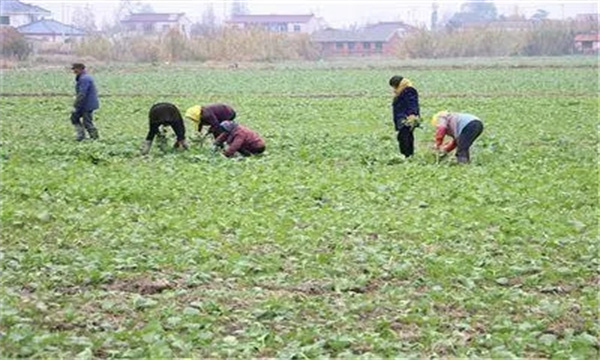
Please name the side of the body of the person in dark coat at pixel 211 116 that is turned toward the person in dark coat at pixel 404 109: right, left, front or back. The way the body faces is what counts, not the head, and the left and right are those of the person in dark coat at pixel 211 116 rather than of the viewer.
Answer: back

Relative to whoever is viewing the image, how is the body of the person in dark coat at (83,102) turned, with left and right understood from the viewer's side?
facing to the left of the viewer

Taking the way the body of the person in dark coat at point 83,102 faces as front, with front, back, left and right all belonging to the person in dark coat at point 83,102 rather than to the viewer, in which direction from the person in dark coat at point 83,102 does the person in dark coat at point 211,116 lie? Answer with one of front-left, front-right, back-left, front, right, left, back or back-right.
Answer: back-left

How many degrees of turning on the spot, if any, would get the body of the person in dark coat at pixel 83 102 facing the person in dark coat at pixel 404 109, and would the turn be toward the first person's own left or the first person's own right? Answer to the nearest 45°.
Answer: approximately 135° to the first person's own left

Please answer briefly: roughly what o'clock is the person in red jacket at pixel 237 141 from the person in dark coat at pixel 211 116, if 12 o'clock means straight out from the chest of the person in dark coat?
The person in red jacket is roughly at 7 o'clock from the person in dark coat.

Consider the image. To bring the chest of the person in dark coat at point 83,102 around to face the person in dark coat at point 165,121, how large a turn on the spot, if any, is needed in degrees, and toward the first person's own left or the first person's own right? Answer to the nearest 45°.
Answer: approximately 135° to the first person's own left

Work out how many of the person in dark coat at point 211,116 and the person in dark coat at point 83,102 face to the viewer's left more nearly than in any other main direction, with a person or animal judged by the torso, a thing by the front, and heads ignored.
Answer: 2

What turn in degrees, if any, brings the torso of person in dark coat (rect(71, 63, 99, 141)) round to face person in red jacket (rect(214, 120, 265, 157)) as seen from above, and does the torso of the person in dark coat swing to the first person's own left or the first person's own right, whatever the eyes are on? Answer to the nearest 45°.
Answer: approximately 135° to the first person's own left

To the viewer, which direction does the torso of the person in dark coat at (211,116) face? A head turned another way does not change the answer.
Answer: to the viewer's left

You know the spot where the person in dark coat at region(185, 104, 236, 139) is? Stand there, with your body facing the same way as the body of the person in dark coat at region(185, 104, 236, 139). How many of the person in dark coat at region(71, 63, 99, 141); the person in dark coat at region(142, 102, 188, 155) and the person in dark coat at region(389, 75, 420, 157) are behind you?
1
